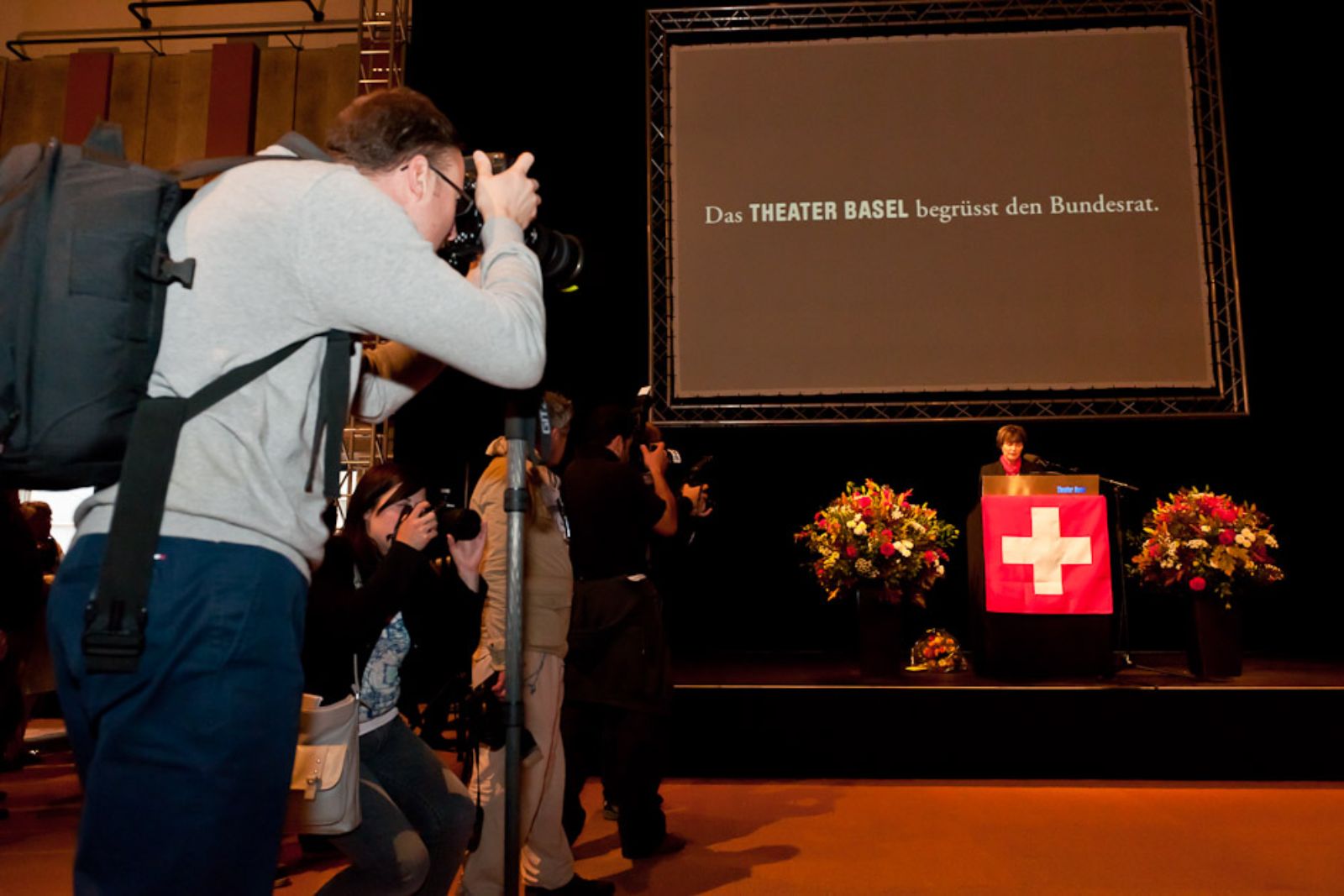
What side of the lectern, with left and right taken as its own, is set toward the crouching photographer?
front

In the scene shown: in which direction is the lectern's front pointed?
toward the camera

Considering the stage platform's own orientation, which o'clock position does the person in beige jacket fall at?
The person in beige jacket is roughly at 1 o'clock from the stage platform.

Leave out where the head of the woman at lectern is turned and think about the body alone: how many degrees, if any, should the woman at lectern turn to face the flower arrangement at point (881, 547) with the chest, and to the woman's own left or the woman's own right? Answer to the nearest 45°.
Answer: approximately 45° to the woman's own right

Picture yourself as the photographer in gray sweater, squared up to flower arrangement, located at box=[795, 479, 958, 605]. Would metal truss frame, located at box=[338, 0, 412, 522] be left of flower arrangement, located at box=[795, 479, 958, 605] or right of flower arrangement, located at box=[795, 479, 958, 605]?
left

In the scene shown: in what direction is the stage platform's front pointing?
toward the camera

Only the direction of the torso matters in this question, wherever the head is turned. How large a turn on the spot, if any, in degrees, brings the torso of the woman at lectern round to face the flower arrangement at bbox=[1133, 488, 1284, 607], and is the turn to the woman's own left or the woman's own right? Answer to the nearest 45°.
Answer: approximately 90° to the woman's own left

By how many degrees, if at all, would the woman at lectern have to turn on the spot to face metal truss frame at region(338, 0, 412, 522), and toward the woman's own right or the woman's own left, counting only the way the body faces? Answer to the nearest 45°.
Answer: approximately 90° to the woman's own right

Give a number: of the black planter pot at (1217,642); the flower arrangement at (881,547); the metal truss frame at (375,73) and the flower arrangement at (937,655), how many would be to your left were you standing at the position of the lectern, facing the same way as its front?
1

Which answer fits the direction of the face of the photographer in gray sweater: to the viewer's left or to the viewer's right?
to the viewer's right

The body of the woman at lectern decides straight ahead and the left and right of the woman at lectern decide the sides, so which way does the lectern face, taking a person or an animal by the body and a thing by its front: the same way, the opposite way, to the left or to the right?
the same way

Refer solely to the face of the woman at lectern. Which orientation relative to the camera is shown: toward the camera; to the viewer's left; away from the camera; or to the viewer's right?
toward the camera
